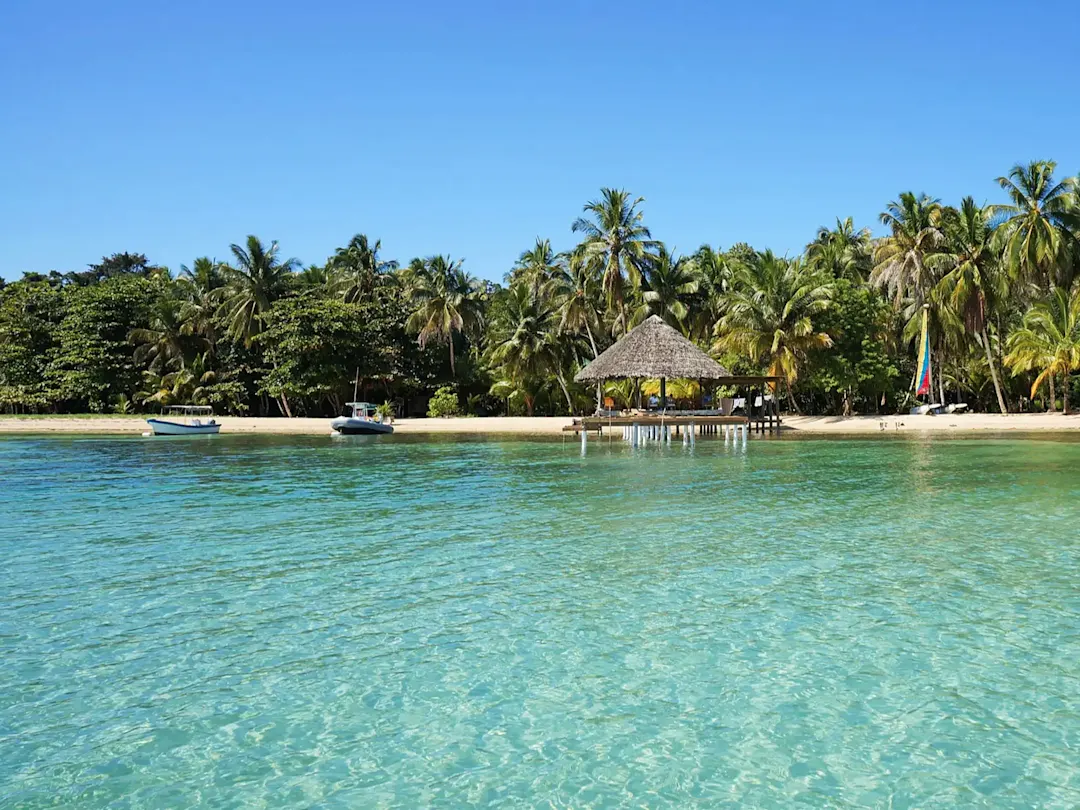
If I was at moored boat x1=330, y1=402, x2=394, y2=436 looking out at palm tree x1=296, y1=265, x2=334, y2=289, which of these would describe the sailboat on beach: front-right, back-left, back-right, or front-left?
back-right

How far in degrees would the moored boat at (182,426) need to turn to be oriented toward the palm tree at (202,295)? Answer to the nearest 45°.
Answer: approximately 90° to its right

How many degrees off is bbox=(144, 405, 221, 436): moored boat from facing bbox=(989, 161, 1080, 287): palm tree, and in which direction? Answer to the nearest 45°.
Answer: approximately 135° to its left

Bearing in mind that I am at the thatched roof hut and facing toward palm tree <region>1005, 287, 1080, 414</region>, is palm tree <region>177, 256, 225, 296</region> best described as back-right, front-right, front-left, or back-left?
back-left

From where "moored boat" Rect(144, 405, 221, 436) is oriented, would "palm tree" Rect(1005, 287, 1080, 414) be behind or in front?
behind

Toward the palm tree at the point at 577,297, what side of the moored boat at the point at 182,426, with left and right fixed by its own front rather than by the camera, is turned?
back

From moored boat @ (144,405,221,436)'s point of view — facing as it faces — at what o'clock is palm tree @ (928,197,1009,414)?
The palm tree is roughly at 7 o'clock from the moored boat.

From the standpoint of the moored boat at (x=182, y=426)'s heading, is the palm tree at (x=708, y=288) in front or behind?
behind

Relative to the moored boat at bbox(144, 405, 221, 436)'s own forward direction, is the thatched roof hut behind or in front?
behind

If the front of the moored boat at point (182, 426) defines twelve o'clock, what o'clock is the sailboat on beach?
The sailboat on beach is roughly at 7 o'clock from the moored boat.

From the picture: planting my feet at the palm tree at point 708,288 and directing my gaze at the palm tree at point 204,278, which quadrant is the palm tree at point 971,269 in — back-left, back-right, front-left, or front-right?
back-left

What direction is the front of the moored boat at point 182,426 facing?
to the viewer's left
